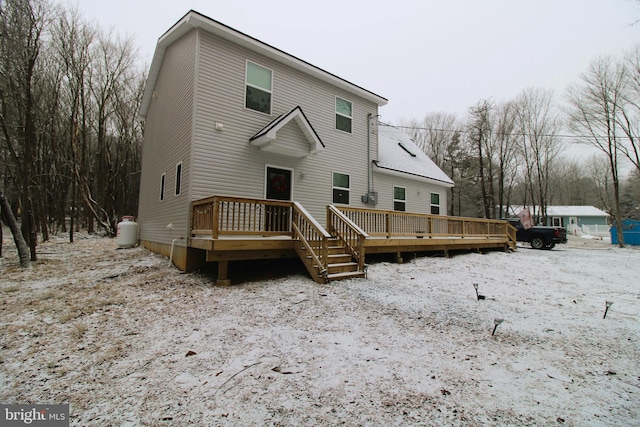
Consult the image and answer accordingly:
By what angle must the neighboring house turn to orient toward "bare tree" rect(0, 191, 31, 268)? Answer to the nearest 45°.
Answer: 0° — it already faces it

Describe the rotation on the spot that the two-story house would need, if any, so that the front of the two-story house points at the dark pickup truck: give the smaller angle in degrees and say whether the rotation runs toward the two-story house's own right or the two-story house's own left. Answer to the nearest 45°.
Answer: approximately 45° to the two-story house's own left

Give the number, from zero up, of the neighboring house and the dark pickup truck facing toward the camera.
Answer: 1

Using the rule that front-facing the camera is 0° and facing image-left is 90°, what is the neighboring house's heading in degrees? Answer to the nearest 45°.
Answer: approximately 0°
